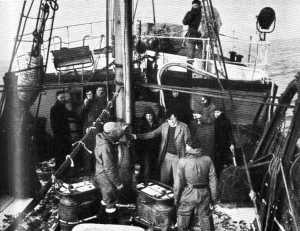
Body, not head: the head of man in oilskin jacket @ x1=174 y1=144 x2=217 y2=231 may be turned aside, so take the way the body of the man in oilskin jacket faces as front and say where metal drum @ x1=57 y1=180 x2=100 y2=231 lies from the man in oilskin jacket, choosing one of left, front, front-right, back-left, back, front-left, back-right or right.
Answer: left

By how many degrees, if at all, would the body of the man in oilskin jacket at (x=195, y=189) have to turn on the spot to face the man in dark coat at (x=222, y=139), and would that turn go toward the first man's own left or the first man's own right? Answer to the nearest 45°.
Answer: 0° — they already face them

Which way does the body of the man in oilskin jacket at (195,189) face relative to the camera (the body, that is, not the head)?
away from the camera

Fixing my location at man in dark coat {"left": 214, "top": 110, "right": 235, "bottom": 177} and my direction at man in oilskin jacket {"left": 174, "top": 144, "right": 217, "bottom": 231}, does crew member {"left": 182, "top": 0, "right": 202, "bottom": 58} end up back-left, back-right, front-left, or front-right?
back-right

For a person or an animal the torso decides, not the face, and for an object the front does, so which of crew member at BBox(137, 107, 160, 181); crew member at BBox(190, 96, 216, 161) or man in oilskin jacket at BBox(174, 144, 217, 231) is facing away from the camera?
the man in oilskin jacket

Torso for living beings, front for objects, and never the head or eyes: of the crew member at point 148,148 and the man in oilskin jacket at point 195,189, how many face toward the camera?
1

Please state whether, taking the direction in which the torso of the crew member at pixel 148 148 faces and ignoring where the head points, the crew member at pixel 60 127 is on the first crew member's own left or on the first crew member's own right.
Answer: on the first crew member's own right

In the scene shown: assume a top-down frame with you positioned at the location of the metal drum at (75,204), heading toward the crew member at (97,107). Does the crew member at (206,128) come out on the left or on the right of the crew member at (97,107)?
right

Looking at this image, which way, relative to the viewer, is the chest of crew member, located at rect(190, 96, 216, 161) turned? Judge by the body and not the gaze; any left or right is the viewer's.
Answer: facing the viewer and to the left of the viewer

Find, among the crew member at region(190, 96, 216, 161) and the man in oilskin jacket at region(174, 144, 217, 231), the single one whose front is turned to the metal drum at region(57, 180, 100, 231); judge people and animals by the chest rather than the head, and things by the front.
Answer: the crew member

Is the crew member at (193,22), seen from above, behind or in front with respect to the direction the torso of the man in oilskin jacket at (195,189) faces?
in front

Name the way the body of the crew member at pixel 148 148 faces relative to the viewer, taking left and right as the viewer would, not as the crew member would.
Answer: facing the viewer

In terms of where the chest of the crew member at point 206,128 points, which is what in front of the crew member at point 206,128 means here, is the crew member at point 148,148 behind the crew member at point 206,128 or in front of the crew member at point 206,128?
in front

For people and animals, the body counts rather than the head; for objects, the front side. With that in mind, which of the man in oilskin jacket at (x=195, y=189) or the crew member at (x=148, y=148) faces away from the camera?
the man in oilskin jacket

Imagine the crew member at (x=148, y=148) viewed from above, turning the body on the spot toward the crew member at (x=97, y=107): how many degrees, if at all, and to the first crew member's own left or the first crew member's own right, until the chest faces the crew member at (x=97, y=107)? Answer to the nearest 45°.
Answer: approximately 90° to the first crew member's own right
